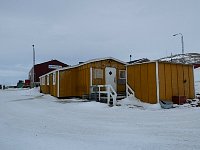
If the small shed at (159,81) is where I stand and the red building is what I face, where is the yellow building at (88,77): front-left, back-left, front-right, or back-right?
front-left

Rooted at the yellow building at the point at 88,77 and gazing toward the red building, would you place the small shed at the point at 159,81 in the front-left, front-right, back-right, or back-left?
back-right

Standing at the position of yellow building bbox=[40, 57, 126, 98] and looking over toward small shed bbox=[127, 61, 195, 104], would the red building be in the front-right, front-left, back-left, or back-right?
back-left

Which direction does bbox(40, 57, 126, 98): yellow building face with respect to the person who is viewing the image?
facing the viewer and to the right of the viewer

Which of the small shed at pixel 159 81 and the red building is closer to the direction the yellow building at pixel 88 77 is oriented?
the small shed

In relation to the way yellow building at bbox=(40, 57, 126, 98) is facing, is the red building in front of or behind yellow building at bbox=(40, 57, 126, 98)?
behind

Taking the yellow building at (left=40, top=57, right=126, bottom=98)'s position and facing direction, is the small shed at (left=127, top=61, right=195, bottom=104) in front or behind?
in front
